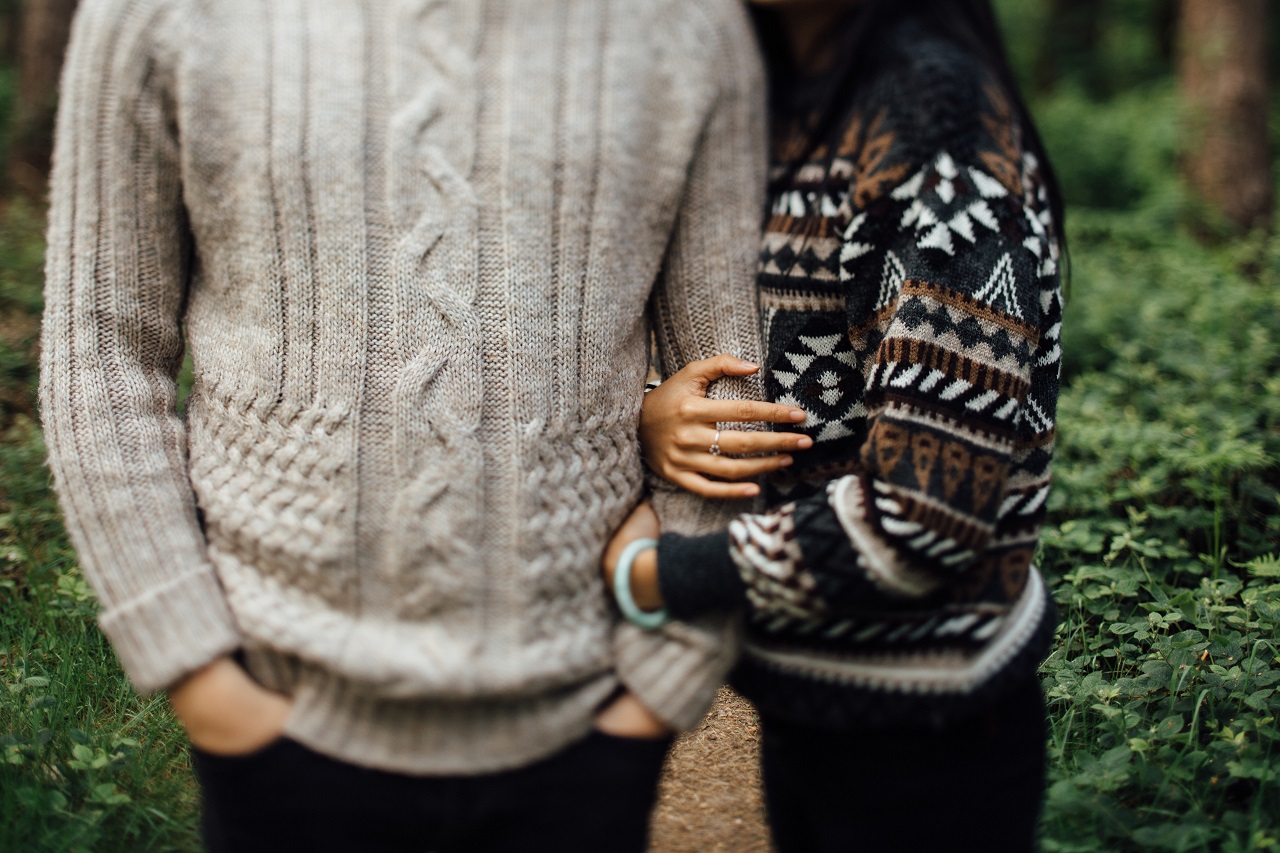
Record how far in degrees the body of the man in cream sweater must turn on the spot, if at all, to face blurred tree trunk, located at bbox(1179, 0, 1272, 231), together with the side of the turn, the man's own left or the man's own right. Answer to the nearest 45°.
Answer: approximately 135° to the man's own left

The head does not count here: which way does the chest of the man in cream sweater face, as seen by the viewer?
toward the camera

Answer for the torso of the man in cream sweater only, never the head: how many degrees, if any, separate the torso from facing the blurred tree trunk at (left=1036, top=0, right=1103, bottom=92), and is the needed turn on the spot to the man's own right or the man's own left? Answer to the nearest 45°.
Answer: approximately 135° to the man's own left

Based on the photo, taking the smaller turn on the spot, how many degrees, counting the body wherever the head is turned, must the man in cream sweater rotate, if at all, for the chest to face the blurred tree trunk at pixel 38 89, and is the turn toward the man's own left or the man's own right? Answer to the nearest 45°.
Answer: approximately 180°

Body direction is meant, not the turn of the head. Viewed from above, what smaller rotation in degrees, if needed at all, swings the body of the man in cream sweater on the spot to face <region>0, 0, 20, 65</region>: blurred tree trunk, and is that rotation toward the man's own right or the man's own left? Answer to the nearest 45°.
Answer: approximately 180°
